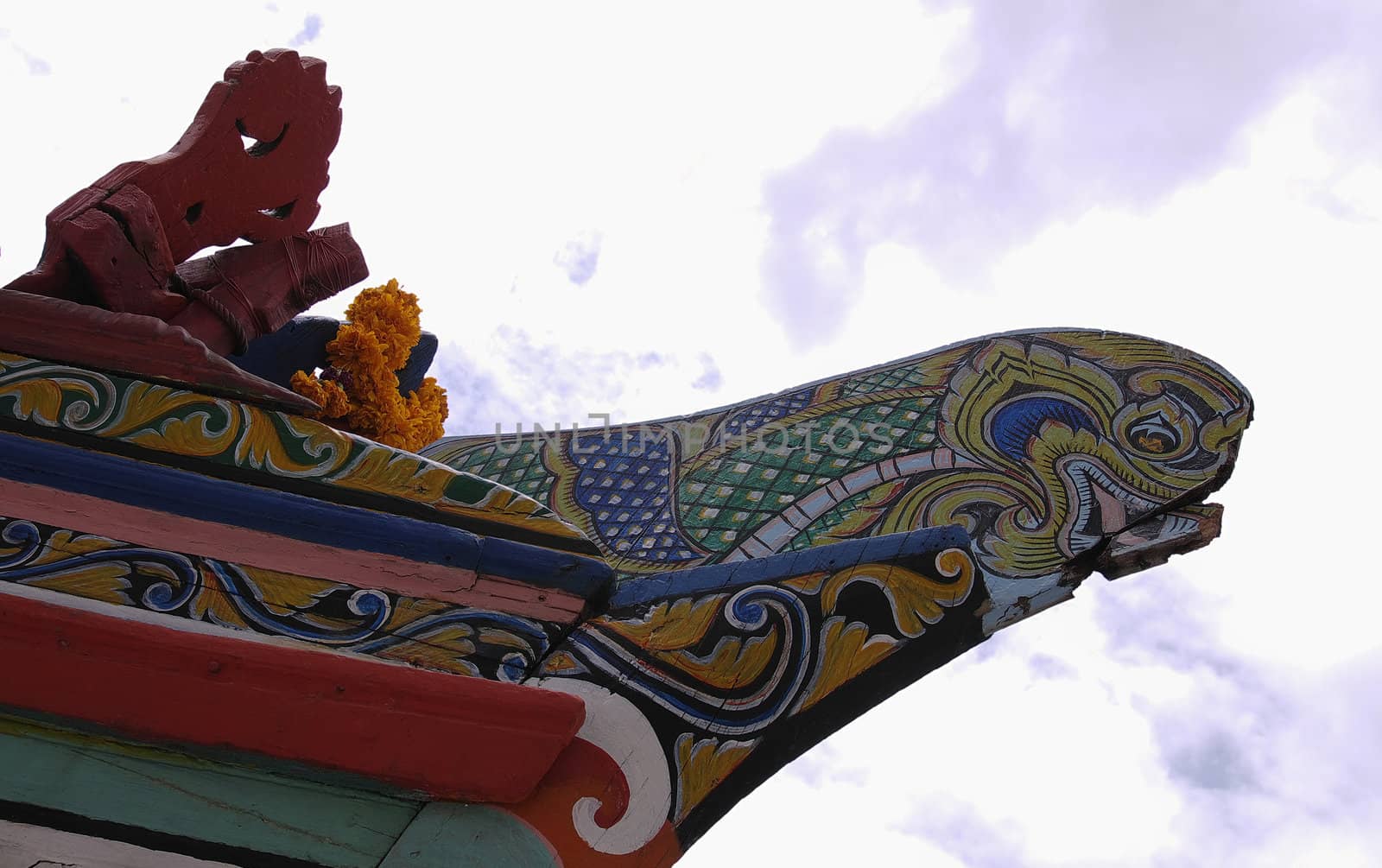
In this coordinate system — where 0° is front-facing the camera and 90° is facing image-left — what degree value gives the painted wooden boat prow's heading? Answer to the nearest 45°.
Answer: approximately 270°
